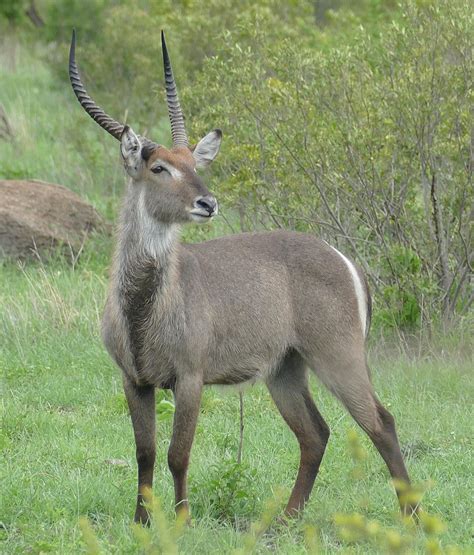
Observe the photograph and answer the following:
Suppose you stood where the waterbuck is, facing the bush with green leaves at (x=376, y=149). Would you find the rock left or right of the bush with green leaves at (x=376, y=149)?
left

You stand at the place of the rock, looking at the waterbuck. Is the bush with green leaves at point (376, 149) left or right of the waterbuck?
left

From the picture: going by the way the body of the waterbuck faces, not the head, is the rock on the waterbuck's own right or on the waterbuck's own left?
on the waterbuck's own right

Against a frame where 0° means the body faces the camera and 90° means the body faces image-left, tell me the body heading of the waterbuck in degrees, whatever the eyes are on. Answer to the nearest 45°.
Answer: approximately 45°

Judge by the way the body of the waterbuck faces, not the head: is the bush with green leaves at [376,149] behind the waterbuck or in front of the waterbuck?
behind
